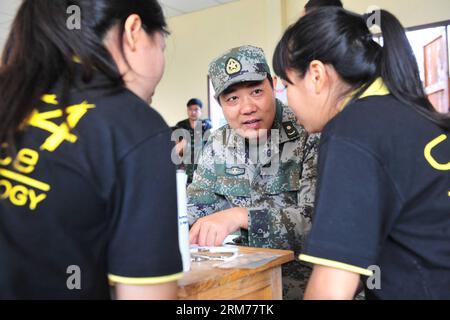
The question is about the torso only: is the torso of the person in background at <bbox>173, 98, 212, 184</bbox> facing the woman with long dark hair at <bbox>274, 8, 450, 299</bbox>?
yes

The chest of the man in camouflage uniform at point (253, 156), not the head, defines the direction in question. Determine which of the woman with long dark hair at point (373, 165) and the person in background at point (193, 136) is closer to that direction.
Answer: the woman with long dark hair

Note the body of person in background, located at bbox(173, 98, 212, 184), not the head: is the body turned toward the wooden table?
yes

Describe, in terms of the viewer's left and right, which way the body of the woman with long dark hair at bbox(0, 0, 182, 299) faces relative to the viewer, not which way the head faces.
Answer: facing away from the viewer and to the right of the viewer

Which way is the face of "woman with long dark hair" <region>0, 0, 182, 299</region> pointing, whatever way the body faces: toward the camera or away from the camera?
away from the camera

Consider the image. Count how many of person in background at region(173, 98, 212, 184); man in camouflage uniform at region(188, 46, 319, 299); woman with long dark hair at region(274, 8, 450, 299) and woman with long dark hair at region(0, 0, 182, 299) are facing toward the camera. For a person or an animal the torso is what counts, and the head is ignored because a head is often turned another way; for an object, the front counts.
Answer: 2
